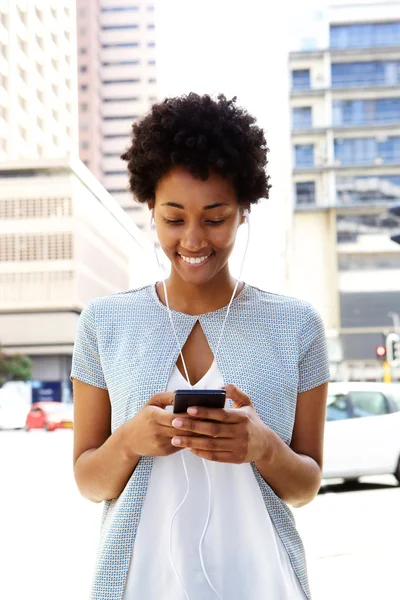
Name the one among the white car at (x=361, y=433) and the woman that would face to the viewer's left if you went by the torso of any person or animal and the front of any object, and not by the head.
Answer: the white car

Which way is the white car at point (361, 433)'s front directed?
to the viewer's left

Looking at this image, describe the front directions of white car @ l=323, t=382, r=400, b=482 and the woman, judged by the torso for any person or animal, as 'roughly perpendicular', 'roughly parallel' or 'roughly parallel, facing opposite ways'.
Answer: roughly perpendicular

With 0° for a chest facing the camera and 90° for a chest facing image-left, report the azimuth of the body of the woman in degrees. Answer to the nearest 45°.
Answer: approximately 0°

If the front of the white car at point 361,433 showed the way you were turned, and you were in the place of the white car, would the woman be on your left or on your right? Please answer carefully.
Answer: on your left

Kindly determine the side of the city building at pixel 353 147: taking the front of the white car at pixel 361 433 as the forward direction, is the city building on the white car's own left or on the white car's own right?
on the white car's own right

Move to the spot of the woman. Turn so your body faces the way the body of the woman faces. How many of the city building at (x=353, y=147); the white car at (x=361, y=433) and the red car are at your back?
3

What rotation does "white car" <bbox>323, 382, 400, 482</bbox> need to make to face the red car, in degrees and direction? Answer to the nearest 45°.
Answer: approximately 45° to its right

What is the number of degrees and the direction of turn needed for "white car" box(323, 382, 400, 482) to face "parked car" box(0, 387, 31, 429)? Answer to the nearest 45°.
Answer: approximately 45° to its right

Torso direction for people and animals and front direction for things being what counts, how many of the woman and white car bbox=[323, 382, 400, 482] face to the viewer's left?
1

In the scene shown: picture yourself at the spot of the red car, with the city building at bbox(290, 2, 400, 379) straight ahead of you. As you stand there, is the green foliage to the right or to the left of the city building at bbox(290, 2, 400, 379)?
left

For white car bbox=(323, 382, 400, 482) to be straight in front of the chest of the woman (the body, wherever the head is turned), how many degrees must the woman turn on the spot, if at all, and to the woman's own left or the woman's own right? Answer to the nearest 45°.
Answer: approximately 180°
